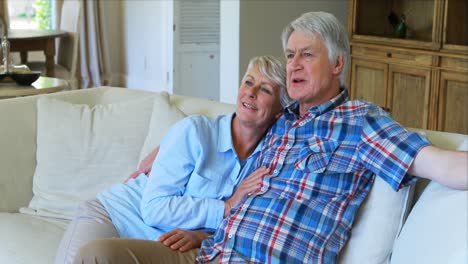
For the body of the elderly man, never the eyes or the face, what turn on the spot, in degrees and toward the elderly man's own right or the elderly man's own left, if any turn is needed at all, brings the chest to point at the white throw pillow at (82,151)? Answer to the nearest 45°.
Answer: approximately 90° to the elderly man's own right

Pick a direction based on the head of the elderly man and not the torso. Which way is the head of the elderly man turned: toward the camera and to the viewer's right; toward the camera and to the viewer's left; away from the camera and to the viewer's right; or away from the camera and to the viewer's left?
toward the camera and to the viewer's left

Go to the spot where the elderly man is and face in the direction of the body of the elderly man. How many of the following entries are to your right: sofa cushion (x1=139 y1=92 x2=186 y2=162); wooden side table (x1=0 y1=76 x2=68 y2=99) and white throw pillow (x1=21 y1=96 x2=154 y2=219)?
3

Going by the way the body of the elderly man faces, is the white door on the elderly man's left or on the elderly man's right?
on the elderly man's right

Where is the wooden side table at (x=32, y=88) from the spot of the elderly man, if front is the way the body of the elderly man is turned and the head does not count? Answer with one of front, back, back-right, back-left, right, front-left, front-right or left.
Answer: right

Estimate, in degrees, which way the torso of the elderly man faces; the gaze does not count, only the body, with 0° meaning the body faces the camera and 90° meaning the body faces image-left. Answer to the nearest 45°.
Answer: approximately 45°

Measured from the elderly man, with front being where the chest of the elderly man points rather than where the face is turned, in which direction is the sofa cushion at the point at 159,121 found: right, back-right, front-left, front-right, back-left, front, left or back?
right

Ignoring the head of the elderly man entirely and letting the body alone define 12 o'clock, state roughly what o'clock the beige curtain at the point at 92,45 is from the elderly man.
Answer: The beige curtain is roughly at 4 o'clock from the elderly man.

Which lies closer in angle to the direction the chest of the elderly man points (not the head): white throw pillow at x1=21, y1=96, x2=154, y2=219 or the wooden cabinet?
the white throw pillow

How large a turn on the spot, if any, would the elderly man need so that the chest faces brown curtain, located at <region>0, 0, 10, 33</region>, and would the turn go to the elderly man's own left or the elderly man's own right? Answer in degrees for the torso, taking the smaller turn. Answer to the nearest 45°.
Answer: approximately 90° to the elderly man's own right
